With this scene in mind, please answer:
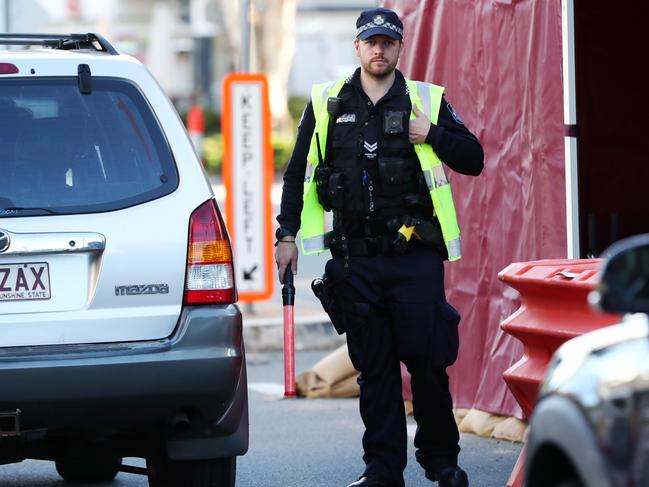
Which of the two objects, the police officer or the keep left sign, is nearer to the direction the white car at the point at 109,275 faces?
the keep left sign

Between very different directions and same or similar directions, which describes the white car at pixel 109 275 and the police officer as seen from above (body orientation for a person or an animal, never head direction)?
very different directions

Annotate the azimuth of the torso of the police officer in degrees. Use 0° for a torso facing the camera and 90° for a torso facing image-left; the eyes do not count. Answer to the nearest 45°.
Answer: approximately 0°

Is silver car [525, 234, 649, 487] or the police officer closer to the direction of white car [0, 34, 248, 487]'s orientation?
the police officer

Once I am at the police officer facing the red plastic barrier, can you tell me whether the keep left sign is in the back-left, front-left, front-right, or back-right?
back-left

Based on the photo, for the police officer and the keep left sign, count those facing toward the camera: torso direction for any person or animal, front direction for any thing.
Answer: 2

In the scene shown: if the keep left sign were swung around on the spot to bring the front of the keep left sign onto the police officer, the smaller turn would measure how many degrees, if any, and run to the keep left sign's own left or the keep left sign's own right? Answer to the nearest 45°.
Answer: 0° — it already faces them

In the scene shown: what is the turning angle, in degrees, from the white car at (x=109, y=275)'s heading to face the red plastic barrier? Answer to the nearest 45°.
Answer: approximately 90° to its right

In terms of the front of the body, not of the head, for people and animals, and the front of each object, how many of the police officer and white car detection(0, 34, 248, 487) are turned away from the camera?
1

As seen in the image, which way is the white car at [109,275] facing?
away from the camera
